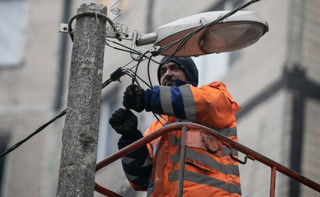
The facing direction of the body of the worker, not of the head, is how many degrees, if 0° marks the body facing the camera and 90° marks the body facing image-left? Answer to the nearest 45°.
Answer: approximately 45°

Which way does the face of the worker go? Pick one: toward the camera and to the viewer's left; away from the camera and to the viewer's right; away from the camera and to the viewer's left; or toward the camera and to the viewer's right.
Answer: toward the camera and to the viewer's left

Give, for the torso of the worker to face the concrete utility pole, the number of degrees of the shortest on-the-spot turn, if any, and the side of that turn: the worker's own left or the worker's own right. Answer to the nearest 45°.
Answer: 0° — they already face it
